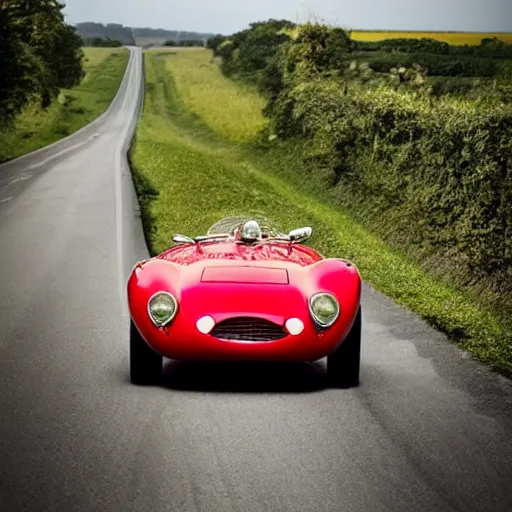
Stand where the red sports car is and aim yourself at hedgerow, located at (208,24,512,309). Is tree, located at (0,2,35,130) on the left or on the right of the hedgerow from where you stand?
left

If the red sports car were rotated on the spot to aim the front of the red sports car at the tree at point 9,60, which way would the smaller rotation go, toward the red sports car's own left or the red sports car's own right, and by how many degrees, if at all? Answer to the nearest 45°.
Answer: approximately 180°

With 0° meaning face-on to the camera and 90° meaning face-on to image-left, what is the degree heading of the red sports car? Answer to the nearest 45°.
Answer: approximately 0°

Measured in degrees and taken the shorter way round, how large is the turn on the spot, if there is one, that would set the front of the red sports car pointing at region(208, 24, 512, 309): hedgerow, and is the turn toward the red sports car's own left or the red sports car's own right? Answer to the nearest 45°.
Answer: approximately 180°
